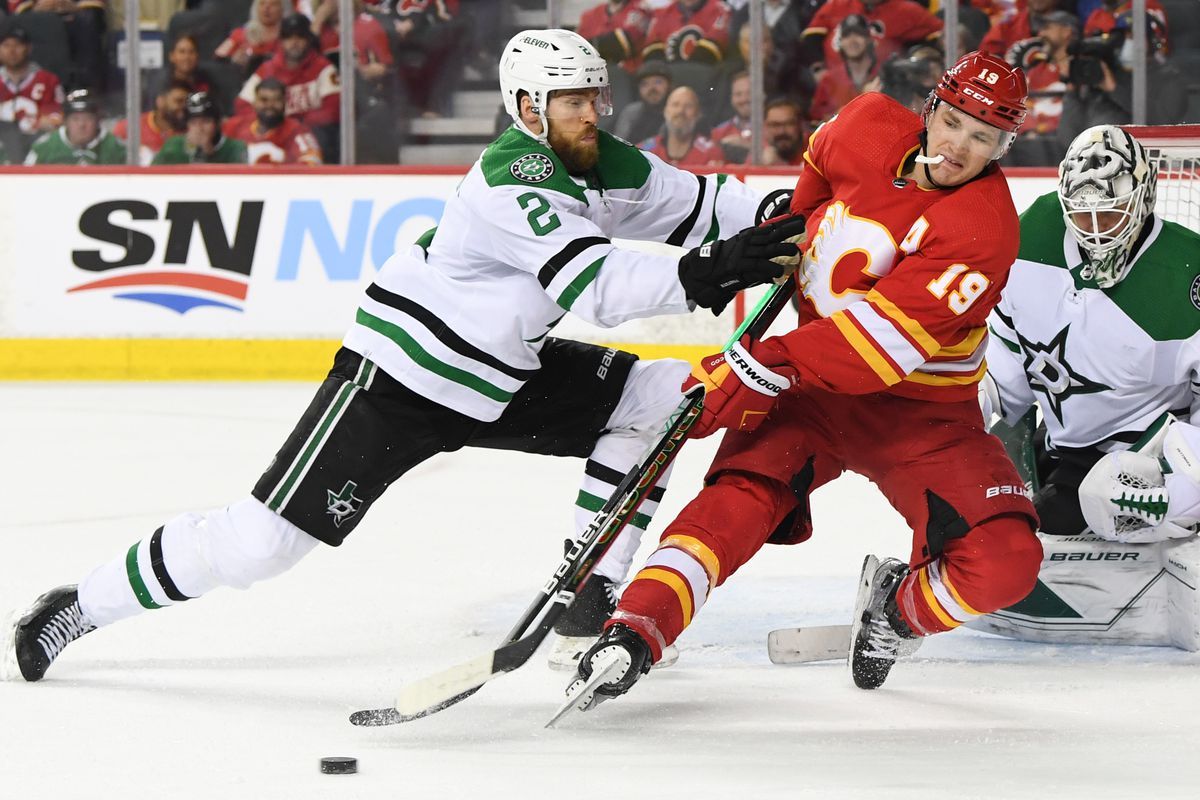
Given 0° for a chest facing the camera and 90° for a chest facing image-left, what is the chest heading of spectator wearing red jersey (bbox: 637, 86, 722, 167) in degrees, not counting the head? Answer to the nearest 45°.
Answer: approximately 0°

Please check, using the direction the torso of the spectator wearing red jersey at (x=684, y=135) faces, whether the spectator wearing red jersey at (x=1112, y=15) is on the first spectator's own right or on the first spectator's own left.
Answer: on the first spectator's own left

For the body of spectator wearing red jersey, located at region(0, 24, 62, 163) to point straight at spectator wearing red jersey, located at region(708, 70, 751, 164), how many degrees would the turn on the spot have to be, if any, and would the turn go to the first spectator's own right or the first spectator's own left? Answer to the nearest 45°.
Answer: approximately 45° to the first spectator's own left

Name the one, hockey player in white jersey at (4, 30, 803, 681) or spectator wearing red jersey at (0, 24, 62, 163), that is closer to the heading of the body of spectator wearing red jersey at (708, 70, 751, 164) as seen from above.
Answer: the hockey player in white jersey

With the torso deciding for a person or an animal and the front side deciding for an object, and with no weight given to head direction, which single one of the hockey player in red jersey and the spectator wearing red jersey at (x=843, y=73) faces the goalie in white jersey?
the spectator wearing red jersey

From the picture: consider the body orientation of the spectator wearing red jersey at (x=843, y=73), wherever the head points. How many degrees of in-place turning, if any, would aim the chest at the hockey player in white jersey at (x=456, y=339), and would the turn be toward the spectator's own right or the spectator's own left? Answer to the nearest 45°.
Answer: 0° — they already face them

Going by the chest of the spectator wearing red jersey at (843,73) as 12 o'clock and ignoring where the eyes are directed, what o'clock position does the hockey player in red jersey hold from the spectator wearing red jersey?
The hockey player in red jersey is roughly at 12 o'clock from the spectator wearing red jersey.

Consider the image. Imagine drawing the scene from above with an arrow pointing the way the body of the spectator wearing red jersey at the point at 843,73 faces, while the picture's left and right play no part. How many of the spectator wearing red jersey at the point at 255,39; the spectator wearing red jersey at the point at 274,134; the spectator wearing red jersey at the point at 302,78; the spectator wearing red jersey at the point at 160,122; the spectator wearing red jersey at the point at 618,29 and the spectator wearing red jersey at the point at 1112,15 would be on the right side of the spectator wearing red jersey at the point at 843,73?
5
